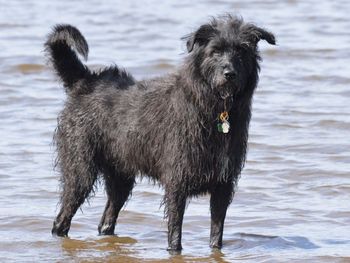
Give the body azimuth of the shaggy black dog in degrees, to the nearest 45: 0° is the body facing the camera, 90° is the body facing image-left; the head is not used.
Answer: approximately 315°
